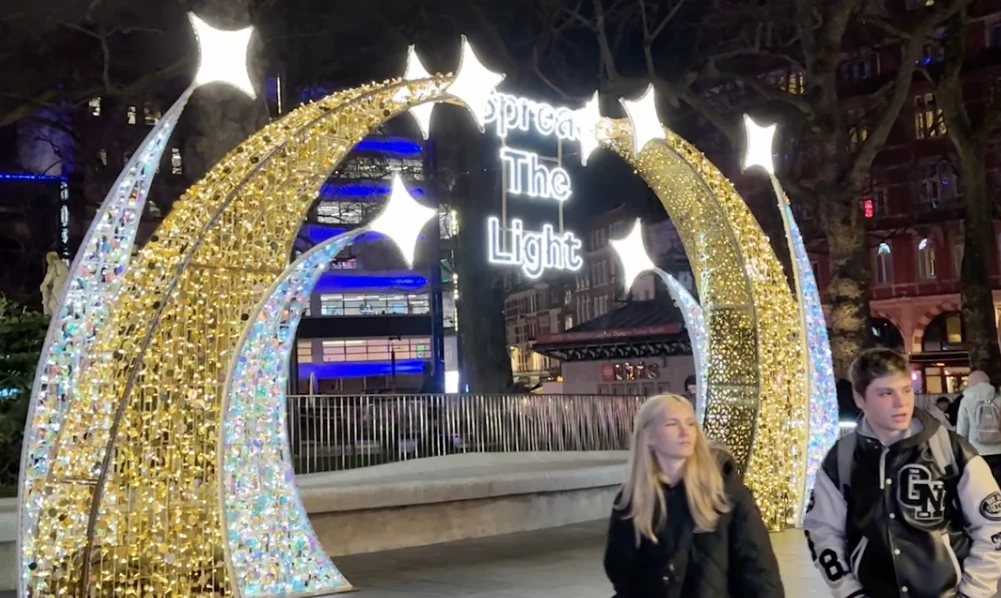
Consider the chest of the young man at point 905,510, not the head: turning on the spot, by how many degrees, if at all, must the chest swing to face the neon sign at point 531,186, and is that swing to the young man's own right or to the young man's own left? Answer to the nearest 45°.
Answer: approximately 135° to the young man's own right

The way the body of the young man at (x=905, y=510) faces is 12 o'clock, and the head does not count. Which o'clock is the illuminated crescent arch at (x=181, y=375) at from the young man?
The illuminated crescent arch is roughly at 4 o'clock from the young man.

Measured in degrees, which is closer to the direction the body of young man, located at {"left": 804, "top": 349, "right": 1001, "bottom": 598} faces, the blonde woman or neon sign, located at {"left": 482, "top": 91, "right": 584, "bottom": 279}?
the blonde woman

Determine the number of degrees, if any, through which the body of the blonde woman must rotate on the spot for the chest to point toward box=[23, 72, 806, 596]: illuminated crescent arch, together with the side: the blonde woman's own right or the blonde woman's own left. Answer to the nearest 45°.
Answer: approximately 135° to the blonde woman's own right

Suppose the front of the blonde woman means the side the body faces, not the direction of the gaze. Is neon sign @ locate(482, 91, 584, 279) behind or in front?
behind

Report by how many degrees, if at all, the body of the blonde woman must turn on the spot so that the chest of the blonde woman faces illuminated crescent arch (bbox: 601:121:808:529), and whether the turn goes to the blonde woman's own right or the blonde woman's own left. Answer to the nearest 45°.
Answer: approximately 180°

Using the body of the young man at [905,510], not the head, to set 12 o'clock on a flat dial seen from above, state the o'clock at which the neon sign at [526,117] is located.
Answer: The neon sign is roughly at 5 o'clock from the young man.

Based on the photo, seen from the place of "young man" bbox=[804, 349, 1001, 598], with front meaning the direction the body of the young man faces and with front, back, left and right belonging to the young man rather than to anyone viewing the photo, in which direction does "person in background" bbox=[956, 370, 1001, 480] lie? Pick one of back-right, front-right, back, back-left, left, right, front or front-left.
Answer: back

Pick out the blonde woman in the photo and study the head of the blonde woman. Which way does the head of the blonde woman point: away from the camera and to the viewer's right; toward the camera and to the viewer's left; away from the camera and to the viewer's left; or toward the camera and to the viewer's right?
toward the camera and to the viewer's right

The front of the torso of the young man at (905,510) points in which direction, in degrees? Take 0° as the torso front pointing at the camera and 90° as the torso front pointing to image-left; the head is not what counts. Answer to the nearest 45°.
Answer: approximately 0°

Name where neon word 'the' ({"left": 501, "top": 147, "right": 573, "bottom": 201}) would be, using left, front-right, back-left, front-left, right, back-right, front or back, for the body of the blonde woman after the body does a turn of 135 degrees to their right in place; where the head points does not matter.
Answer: front-right

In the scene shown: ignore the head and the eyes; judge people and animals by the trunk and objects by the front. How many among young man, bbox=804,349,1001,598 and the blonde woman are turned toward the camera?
2
